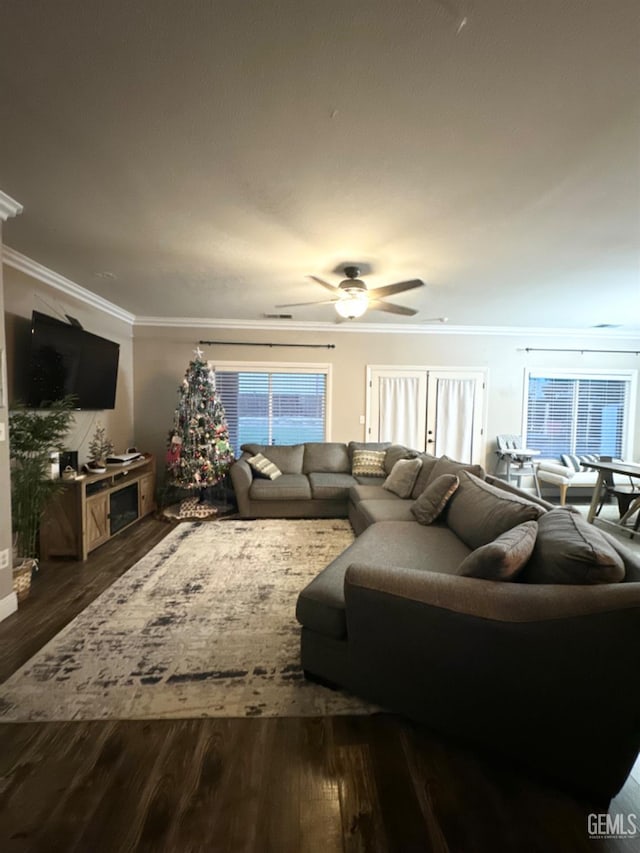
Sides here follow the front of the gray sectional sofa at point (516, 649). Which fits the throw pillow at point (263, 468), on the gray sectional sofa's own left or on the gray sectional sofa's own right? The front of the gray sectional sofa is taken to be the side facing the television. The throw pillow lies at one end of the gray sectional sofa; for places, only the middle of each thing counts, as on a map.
on the gray sectional sofa's own right

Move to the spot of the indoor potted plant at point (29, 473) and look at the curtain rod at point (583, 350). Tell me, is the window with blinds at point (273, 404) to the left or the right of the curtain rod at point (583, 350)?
left

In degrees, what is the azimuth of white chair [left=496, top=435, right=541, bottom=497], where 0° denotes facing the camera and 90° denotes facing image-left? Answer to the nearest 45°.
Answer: approximately 315°

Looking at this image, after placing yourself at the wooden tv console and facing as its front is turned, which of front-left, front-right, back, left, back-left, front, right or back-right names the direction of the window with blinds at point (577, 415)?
front-left

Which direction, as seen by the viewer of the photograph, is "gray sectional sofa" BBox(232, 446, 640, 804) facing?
facing to the left of the viewer

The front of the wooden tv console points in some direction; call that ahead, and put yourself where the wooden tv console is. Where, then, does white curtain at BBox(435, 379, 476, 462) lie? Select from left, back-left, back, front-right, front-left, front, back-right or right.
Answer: front-left
